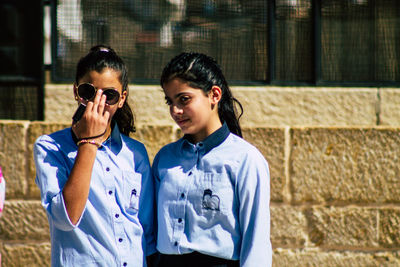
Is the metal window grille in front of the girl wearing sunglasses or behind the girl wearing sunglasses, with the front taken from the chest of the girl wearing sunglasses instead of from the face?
behind

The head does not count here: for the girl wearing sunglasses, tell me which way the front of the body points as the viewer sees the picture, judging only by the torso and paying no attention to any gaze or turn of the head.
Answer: toward the camera

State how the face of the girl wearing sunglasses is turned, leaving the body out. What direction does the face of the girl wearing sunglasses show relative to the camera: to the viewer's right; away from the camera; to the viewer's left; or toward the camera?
toward the camera
